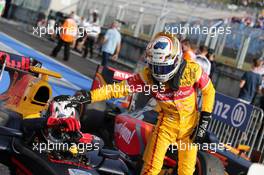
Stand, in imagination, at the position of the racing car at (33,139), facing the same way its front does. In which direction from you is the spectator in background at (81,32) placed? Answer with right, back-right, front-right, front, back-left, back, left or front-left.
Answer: back-left

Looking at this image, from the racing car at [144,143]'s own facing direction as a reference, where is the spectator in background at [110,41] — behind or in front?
behind

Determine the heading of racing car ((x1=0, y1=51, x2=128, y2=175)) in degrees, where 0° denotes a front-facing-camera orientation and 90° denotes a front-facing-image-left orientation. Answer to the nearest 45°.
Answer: approximately 315°

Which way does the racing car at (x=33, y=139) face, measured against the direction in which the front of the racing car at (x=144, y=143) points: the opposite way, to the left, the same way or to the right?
the same way

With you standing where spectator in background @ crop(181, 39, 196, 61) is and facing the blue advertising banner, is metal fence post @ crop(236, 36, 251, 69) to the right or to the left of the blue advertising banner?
left

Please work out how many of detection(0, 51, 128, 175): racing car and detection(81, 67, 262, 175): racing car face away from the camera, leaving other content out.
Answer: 0
